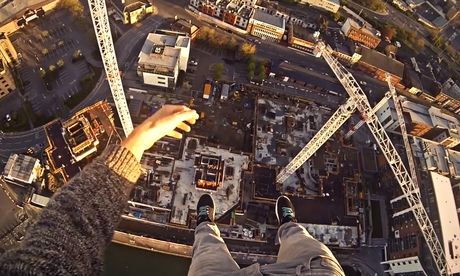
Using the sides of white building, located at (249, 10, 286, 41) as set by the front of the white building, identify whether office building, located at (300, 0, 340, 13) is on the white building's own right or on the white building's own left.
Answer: on the white building's own left

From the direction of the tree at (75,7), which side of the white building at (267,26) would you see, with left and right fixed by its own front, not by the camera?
right

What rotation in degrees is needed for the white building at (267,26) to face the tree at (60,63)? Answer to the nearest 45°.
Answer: approximately 90° to its right

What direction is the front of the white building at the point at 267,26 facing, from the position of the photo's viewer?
facing the viewer

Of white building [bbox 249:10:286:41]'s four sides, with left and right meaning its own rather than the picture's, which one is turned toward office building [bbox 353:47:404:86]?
left

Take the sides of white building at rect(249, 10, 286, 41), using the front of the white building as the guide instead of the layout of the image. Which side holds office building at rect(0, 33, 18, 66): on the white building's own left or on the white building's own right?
on the white building's own right

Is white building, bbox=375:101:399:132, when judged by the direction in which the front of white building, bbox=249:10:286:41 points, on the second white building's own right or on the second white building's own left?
on the second white building's own left

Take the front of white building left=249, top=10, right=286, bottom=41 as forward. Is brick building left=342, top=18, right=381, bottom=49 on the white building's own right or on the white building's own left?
on the white building's own left

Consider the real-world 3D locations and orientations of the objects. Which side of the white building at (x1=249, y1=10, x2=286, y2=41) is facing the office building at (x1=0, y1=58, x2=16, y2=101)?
right
